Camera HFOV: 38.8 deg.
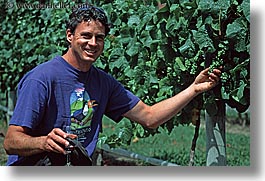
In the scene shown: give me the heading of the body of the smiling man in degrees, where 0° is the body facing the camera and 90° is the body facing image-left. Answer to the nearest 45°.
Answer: approximately 315°

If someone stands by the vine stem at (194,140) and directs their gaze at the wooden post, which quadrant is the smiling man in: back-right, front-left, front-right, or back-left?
back-right

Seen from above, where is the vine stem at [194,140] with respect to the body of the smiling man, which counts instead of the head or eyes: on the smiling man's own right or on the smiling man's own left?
on the smiling man's own left
